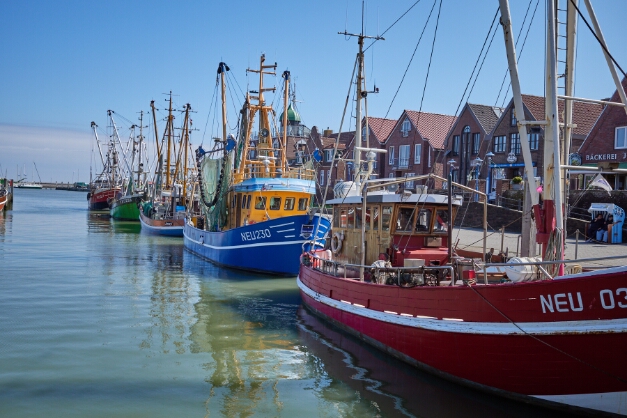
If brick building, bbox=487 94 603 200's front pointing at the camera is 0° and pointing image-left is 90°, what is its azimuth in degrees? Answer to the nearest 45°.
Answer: approximately 45°

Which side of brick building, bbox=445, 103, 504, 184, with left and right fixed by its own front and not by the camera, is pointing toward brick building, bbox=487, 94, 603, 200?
left

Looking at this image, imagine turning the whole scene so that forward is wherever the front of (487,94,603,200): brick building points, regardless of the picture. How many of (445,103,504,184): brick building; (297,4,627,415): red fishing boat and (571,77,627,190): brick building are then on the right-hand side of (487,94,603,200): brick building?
1

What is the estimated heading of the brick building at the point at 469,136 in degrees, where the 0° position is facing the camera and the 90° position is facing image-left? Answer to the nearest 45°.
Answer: approximately 45°

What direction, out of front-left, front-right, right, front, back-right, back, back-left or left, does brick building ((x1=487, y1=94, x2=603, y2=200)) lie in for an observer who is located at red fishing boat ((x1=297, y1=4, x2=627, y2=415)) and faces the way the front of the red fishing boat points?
back-left

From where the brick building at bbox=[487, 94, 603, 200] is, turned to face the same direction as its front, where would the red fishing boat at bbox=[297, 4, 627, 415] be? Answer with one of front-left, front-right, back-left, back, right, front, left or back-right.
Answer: front-left

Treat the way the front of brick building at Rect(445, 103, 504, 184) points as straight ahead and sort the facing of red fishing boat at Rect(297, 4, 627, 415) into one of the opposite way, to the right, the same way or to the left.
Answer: to the left

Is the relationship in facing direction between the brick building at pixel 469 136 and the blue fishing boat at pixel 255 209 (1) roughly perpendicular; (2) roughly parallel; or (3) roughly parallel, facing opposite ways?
roughly perpendicular

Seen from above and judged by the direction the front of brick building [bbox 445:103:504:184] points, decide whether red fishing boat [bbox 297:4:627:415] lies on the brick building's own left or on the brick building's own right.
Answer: on the brick building's own left

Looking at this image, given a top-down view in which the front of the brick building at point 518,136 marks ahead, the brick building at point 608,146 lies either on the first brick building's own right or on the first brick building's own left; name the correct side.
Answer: on the first brick building's own left

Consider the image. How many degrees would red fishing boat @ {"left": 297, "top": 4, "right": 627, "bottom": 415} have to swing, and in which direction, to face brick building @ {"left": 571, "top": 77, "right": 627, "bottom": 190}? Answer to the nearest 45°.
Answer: approximately 135° to its left

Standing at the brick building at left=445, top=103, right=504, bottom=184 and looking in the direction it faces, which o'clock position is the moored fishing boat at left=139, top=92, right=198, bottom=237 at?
The moored fishing boat is roughly at 1 o'clock from the brick building.

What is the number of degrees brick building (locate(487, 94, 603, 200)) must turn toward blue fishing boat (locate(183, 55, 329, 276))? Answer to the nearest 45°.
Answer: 0° — it already faces it

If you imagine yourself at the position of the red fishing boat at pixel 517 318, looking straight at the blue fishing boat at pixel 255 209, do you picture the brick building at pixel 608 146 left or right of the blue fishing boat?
right
